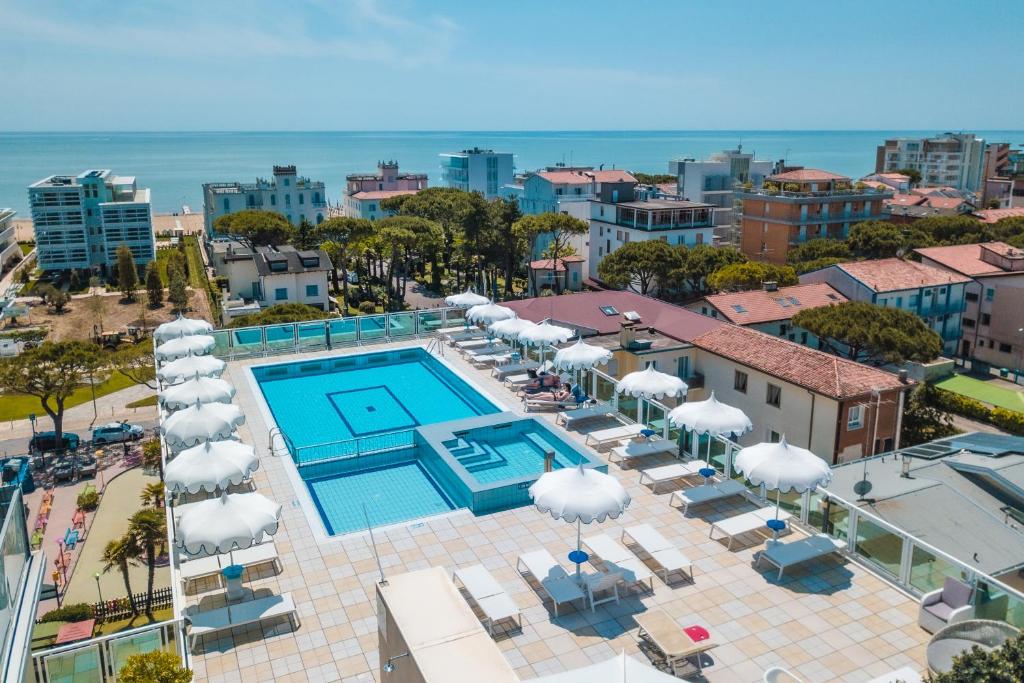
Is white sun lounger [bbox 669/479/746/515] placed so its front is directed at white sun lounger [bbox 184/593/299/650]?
yes

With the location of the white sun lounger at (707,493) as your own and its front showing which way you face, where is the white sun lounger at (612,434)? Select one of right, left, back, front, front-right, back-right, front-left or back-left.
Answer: right

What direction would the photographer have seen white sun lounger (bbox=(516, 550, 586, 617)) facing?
facing away from the viewer and to the left of the viewer

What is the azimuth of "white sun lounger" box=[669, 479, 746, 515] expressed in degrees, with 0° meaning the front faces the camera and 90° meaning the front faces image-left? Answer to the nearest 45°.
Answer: approximately 45°

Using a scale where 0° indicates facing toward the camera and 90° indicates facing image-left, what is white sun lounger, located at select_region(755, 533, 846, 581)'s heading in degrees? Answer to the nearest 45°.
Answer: approximately 45°

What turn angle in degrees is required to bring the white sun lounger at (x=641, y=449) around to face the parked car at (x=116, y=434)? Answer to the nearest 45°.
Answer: approximately 90° to its right

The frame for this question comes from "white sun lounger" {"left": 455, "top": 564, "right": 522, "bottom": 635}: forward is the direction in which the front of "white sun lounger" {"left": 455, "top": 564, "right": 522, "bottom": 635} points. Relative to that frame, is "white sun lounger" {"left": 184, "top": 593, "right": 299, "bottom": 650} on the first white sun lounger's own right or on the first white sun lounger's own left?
on the first white sun lounger's own left

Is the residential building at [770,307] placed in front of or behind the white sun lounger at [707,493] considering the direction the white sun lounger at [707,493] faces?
behind

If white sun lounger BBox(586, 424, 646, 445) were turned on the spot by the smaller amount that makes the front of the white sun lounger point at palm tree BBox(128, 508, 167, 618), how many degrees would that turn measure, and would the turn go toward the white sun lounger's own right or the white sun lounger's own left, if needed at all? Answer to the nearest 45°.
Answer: approximately 45° to the white sun lounger's own right
